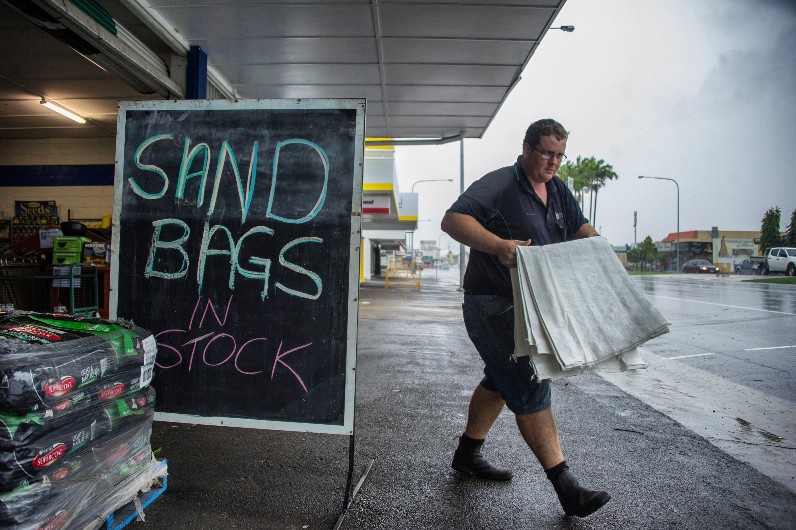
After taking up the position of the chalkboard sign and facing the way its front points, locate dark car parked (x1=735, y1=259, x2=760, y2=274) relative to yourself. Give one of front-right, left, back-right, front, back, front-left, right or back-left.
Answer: back-left

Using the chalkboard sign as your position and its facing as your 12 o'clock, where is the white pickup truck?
The white pickup truck is roughly at 8 o'clock from the chalkboard sign.

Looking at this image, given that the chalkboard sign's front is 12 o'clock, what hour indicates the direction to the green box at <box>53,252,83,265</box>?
The green box is roughly at 5 o'clock from the chalkboard sign.

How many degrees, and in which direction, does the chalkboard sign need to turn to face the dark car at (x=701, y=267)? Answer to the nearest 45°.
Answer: approximately 135° to its left

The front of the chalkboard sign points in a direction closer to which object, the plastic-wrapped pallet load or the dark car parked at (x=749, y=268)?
the plastic-wrapped pallet load

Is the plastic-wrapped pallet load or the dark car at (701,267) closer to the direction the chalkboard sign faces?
the plastic-wrapped pallet load

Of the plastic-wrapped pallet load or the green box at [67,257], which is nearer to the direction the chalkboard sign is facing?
the plastic-wrapped pallet load

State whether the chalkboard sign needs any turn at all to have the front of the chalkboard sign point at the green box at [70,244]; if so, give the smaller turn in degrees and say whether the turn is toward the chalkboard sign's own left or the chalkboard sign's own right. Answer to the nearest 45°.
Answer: approximately 135° to the chalkboard sign's own right

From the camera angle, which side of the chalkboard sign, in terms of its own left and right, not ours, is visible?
front
